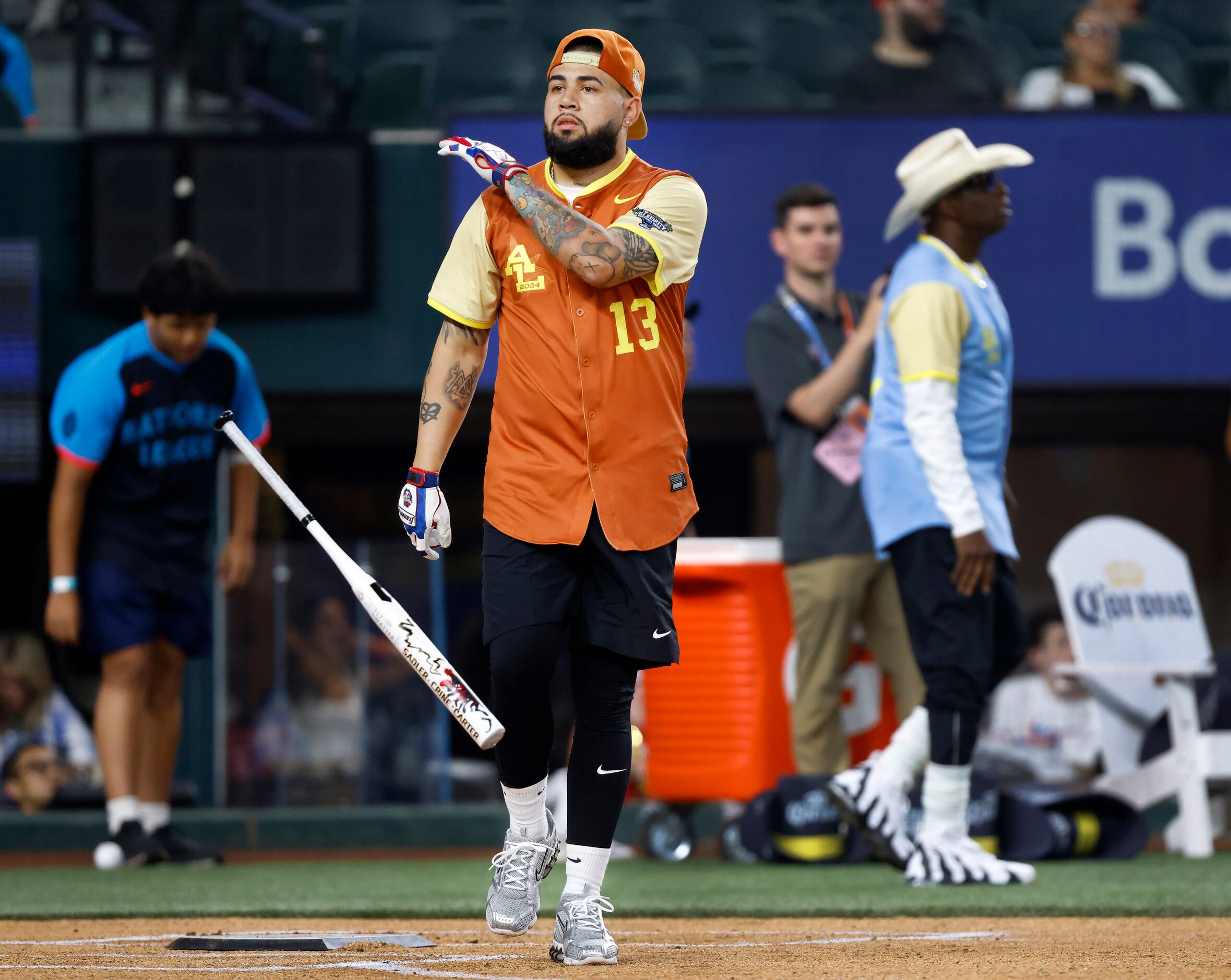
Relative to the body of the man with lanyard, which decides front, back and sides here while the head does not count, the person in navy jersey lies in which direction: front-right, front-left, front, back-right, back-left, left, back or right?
back-right

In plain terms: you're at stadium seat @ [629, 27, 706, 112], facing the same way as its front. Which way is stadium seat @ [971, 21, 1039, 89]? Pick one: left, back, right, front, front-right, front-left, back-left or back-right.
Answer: left

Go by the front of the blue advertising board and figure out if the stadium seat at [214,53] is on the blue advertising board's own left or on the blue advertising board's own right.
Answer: on the blue advertising board's own right

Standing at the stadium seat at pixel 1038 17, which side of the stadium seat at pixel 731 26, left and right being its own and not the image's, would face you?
left

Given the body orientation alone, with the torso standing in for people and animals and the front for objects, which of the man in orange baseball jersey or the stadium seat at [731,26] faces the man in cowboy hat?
the stadium seat

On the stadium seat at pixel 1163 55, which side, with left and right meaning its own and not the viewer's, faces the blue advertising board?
front

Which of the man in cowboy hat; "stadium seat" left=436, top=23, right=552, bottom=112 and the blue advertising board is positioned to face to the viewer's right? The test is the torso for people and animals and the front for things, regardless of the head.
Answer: the man in cowboy hat

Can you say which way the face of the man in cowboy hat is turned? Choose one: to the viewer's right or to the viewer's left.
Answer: to the viewer's right

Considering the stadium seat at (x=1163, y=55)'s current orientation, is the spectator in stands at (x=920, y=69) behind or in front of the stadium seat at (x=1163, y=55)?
in front

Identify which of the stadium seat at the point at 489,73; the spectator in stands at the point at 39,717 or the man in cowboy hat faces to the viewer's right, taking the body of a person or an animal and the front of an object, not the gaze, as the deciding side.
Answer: the man in cowboy hat
